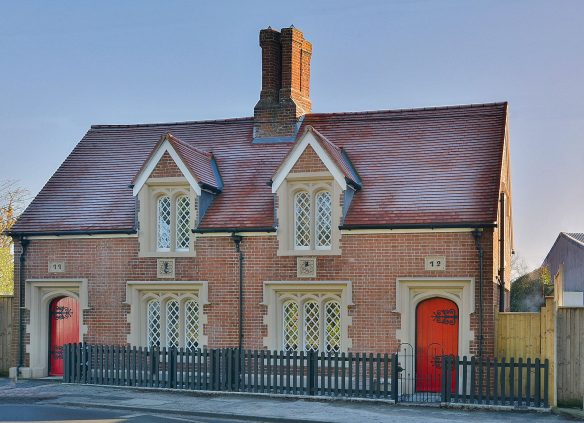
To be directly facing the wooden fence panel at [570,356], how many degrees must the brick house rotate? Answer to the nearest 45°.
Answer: approximately 45° to its left

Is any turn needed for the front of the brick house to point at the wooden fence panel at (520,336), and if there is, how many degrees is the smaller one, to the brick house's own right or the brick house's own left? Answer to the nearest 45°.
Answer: approximately 45° to the brick house's own left

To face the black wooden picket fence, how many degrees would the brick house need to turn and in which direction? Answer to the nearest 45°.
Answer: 0° — it already faces it

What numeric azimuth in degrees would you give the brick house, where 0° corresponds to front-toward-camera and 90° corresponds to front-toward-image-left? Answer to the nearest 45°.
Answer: approximately 0°

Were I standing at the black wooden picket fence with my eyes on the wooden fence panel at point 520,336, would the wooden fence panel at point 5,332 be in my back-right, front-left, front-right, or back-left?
back-left

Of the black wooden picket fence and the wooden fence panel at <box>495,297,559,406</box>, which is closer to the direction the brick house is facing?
the black wooden picket fence
